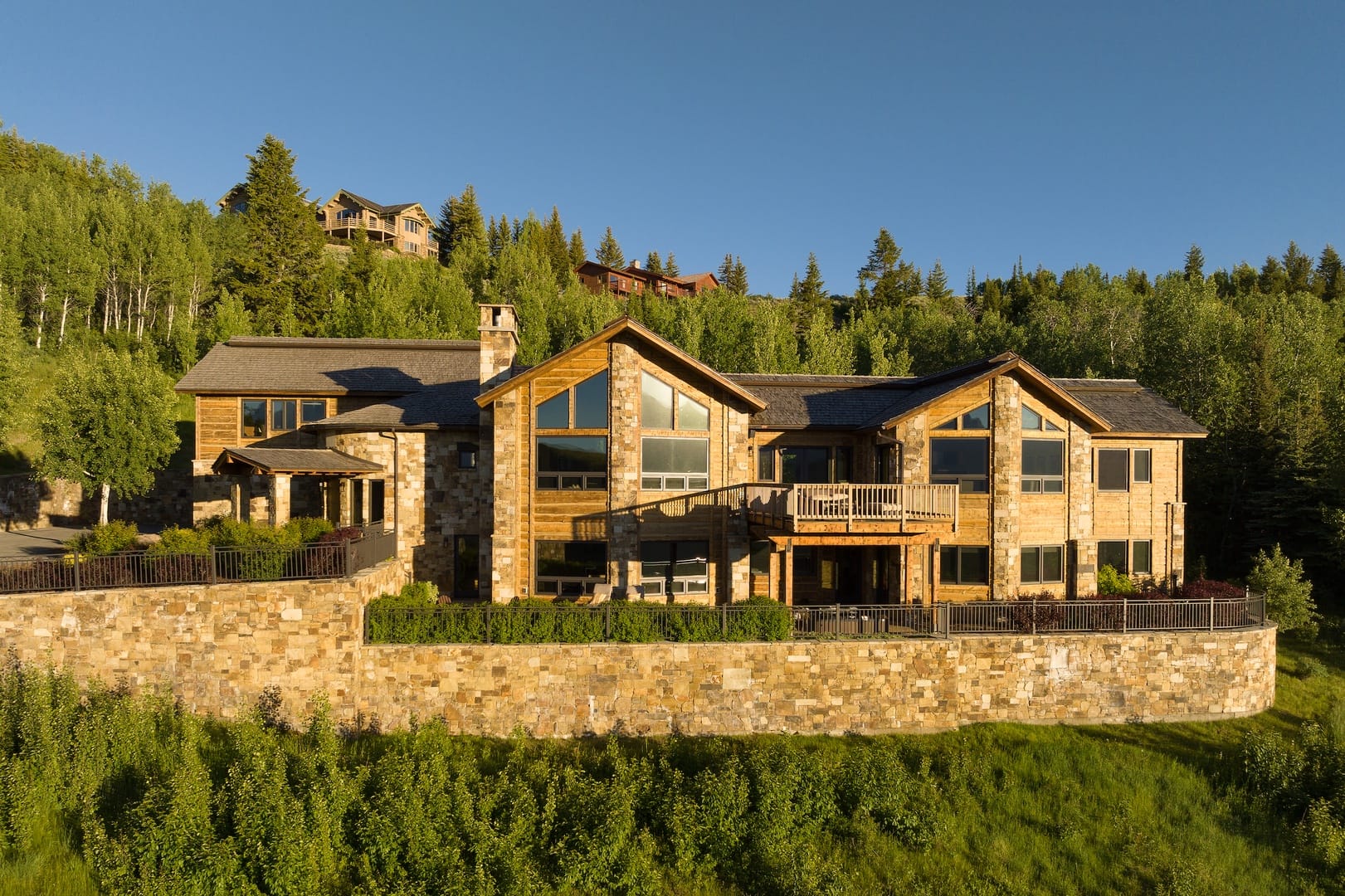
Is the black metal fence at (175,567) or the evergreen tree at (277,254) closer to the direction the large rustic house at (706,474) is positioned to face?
the black metal fence

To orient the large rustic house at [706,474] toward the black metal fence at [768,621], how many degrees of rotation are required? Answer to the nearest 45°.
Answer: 0° — it already faces it

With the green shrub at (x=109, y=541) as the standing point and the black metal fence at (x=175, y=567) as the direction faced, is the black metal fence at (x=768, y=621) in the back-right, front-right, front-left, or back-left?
front-left

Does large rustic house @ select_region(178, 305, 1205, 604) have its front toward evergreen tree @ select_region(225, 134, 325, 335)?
no

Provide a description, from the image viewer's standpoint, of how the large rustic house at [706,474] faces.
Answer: facing the viewer

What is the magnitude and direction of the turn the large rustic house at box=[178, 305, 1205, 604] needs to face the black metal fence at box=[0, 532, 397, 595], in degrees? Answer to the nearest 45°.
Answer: approximately 45° to its right

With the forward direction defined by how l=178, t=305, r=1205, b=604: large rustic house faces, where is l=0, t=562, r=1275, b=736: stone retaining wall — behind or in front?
in front

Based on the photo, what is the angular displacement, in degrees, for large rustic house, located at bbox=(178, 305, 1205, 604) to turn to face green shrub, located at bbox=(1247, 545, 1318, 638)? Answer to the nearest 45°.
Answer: approximately 90° to its left
